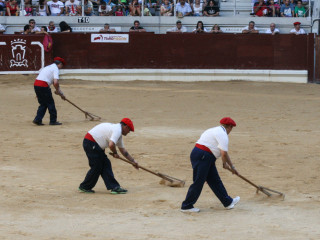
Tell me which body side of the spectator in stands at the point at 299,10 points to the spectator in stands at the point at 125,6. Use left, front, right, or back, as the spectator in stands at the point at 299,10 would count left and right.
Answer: right

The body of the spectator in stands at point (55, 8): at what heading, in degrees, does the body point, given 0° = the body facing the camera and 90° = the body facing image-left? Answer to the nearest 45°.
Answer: approximately 0°

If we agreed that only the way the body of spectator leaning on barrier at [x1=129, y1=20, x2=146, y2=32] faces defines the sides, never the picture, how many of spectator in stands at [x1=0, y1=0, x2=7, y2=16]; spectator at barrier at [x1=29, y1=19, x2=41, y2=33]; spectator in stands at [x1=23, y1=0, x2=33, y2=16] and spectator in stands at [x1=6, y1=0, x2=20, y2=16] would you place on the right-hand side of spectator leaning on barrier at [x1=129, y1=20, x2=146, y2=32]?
4

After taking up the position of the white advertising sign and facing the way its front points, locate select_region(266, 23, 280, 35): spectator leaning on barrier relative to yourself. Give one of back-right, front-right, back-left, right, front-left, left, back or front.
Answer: left

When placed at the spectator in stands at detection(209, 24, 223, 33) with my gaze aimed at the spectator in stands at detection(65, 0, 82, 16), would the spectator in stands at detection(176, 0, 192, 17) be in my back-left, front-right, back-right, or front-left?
front-right

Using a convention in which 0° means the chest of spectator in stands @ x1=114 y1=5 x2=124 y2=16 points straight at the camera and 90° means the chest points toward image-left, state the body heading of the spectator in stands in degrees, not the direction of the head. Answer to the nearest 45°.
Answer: approximately 0°

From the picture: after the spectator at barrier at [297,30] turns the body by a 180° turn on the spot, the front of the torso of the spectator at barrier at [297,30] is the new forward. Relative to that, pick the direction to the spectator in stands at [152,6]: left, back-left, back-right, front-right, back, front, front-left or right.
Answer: left

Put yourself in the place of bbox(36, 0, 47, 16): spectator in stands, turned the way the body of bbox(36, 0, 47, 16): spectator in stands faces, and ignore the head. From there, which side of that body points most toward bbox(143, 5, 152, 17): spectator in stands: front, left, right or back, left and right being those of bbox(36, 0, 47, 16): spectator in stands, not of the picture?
left

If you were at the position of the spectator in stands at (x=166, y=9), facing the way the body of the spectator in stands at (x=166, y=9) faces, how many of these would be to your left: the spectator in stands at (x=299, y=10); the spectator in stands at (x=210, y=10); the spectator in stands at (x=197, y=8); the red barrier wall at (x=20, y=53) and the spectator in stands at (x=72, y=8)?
3

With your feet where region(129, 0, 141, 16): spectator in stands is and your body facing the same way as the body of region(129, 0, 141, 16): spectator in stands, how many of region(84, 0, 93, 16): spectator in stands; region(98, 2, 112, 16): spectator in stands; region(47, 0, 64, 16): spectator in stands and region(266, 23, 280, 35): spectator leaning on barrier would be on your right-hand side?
3

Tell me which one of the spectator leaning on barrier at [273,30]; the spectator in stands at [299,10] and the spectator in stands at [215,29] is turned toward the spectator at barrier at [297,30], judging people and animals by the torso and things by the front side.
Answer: the spectator in stands at [299,10]

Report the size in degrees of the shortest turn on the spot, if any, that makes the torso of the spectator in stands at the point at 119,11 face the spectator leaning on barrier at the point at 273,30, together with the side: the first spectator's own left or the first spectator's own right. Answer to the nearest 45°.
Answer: approximately 90° to the first spectator's own left

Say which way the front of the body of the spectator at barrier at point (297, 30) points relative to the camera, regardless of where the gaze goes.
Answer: toward the camera

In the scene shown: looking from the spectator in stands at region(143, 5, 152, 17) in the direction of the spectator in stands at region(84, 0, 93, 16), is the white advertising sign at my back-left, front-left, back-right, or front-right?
front-left

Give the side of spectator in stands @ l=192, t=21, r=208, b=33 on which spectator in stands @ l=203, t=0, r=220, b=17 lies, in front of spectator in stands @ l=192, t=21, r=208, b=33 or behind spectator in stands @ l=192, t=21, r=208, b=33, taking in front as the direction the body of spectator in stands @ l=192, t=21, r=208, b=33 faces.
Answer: behind

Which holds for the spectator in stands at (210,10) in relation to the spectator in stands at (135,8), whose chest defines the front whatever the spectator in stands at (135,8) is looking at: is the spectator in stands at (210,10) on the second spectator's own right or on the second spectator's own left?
on the second spectator's own left

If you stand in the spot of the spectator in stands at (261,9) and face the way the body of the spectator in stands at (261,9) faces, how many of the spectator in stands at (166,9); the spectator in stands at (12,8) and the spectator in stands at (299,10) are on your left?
1

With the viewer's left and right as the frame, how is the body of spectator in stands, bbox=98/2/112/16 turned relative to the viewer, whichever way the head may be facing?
facing the viewer

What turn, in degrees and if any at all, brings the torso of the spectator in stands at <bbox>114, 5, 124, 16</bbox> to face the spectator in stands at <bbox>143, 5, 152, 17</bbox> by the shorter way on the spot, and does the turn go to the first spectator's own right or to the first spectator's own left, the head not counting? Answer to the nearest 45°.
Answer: approximately 90° to the first spectator's own left
